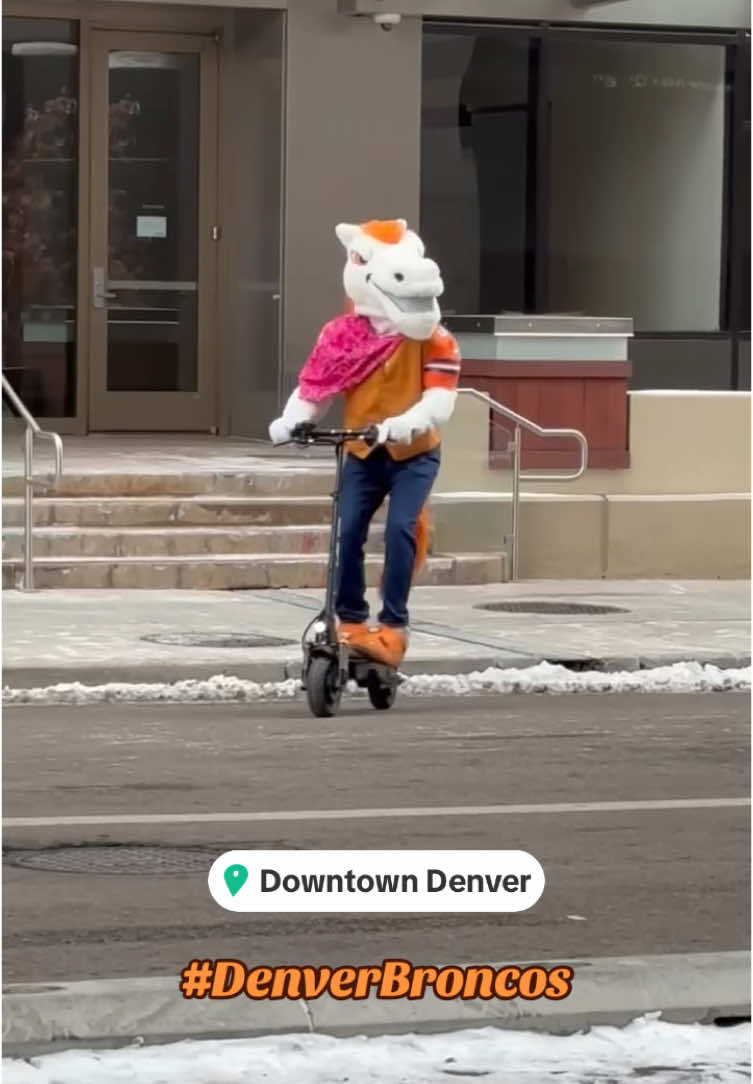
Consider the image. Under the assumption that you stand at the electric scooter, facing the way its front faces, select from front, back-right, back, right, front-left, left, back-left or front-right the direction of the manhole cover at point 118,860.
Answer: front-left

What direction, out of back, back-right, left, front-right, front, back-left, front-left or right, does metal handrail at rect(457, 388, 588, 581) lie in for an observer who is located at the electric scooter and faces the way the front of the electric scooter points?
back-right

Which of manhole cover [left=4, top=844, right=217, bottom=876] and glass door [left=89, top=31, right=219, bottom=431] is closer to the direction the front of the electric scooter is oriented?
the manhole cover

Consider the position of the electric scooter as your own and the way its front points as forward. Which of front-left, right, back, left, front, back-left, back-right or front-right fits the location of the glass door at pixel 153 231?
back-right
